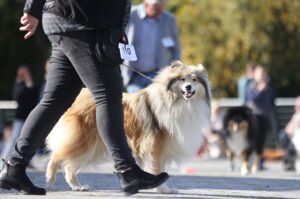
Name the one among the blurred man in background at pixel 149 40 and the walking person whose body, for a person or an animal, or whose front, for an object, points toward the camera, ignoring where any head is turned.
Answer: the blurred man in background

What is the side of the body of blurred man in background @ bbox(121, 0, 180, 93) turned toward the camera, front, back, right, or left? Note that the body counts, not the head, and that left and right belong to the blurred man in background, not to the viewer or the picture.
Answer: front

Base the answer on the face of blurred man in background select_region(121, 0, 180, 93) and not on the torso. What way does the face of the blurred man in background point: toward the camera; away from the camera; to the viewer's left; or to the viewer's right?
toward the camera

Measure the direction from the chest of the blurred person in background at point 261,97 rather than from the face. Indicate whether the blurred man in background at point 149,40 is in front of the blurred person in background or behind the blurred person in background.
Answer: in front

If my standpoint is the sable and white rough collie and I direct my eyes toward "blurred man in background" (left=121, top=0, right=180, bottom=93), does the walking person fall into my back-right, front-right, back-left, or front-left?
back-left

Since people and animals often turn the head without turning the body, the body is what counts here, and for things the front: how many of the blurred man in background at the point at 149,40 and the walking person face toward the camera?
1

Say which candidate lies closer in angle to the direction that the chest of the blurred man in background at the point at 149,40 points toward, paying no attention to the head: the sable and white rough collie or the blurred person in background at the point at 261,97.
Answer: the sable and white rough collie

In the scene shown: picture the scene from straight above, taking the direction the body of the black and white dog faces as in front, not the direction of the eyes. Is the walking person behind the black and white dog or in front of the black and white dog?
in front

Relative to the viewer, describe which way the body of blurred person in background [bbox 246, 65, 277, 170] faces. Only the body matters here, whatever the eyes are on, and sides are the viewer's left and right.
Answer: facing the viewer and to the left of the viewer

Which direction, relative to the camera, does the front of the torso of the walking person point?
to the viewer's right
